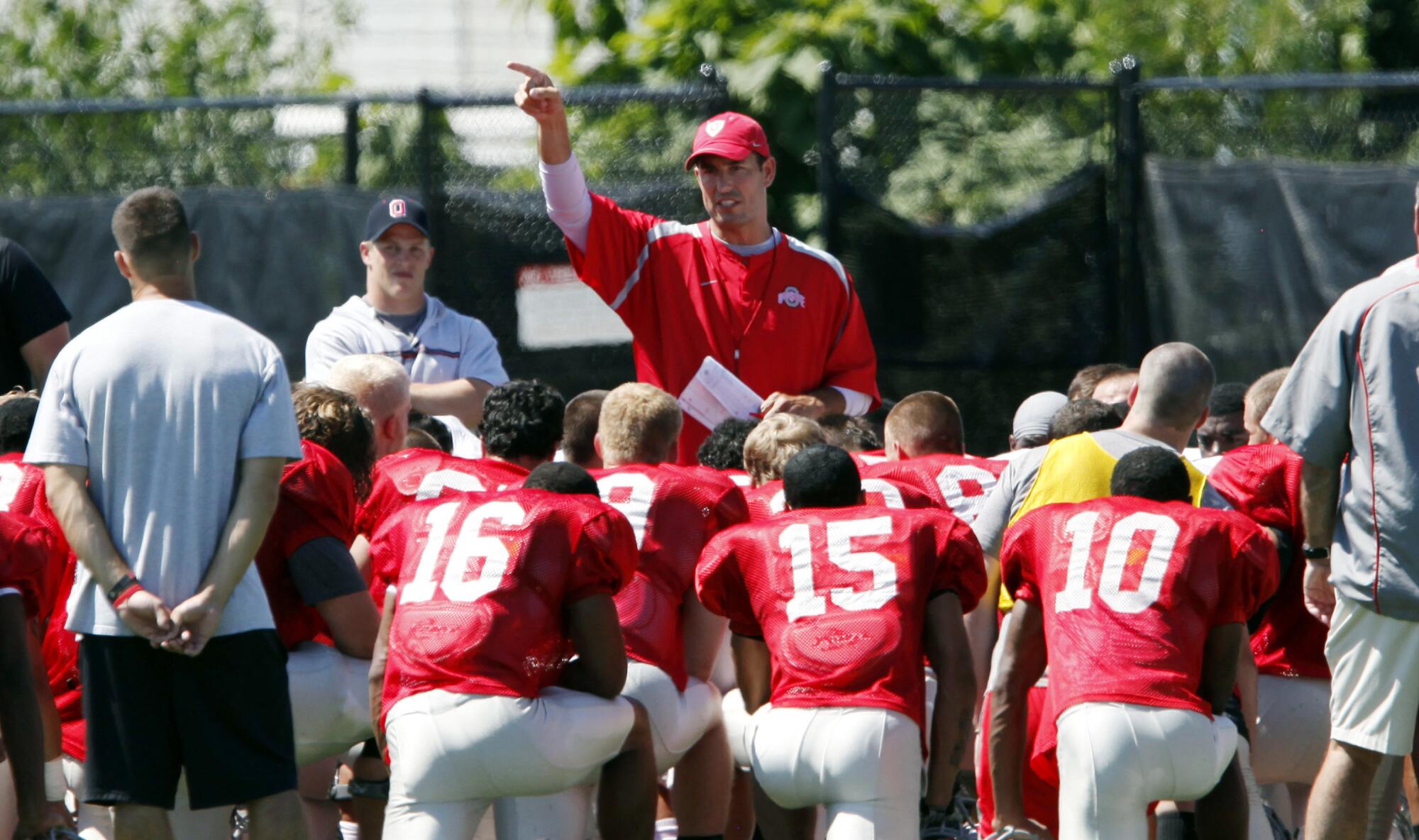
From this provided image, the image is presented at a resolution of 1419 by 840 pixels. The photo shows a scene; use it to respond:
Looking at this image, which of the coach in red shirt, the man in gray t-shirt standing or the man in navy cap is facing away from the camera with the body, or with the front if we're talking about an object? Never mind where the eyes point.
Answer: the man in gray t-shirt standing

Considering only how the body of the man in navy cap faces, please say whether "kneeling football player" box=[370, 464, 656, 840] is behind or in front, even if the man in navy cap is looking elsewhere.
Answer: in front

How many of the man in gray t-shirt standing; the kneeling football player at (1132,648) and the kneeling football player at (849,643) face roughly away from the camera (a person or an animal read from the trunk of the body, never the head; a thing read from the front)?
3

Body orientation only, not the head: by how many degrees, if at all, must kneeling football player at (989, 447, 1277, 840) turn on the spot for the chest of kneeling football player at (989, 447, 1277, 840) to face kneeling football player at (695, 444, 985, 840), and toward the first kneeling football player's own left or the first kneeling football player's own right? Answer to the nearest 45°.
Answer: approximately 90° to the first kneeling football player's own left

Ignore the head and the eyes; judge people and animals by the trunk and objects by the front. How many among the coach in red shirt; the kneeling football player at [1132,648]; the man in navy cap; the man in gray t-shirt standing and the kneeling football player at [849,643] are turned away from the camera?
3

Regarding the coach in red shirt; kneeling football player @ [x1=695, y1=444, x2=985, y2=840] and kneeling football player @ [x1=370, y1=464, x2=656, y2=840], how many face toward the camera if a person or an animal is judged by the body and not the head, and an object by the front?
1

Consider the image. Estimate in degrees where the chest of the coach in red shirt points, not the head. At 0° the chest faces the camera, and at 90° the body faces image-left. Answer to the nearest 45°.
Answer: approximately 0°

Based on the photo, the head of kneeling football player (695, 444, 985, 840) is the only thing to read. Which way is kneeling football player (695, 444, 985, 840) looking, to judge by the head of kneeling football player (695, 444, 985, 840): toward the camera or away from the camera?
away from the camera

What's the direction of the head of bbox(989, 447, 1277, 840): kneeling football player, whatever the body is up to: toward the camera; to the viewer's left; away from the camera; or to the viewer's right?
away from the camera

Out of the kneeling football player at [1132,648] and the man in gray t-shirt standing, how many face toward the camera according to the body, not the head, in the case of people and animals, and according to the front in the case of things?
0

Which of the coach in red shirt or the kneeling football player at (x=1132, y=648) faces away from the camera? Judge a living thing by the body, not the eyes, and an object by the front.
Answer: the kneeling football player

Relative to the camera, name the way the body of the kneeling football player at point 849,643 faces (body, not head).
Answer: away from the camera

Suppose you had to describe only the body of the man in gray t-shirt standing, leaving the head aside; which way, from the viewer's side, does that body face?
away from the camera

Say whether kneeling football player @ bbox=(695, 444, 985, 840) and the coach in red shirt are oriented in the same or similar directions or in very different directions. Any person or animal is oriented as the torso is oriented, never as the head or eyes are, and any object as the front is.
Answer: very different directions

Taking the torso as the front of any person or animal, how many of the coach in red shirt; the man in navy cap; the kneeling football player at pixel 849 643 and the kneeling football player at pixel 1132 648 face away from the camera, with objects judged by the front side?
2

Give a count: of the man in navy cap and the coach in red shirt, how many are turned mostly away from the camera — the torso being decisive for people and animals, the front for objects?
0

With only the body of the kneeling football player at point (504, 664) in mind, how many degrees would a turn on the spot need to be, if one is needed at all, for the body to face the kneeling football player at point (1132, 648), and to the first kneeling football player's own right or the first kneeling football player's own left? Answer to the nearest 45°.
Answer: approximately 45° to the first kneeling football player's own right

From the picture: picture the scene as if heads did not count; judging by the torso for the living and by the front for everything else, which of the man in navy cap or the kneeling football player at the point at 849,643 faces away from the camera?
the kneeling football player

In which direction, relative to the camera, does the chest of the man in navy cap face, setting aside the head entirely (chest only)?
toward the camera

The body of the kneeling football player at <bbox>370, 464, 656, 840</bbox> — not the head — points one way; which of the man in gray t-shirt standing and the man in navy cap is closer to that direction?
the man in navy cap

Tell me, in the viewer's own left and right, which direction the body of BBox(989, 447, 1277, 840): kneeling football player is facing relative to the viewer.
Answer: facing away from the viewer
